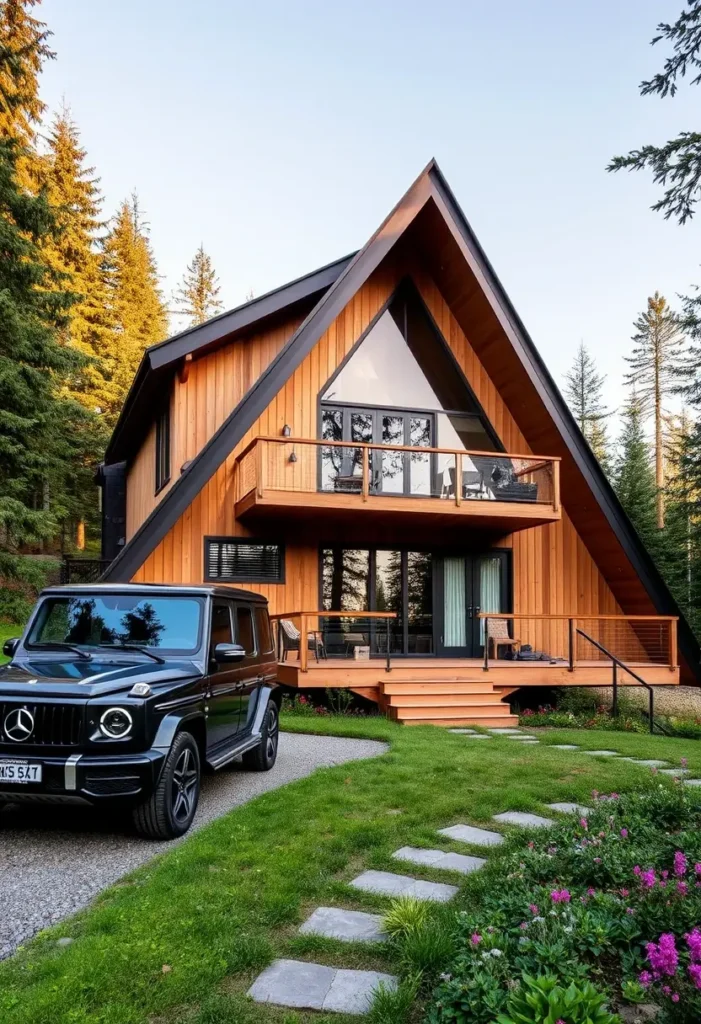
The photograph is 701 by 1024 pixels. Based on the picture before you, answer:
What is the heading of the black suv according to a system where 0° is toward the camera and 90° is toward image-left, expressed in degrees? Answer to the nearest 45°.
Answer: approximately 45°

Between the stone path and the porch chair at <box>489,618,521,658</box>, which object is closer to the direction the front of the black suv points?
the stone path

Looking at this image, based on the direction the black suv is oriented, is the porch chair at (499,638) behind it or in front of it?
behind

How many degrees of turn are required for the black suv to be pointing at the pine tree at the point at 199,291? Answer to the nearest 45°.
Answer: approximately 135° to its right

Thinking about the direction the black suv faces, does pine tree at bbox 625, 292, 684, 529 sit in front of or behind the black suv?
behind

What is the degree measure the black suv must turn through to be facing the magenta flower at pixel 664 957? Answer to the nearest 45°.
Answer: approximately 90° to its left

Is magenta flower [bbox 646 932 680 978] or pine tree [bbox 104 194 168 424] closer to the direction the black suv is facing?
the magenta flower

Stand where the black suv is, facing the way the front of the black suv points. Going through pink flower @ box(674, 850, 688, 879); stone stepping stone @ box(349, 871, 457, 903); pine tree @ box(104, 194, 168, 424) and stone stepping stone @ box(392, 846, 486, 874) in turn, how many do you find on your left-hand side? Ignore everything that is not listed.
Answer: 3

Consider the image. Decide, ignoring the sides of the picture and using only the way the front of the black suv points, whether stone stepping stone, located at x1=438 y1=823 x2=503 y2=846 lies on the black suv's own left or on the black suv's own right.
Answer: on the black suv's own left

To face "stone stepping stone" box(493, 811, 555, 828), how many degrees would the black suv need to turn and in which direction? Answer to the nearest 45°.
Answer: approximately 135° to its left

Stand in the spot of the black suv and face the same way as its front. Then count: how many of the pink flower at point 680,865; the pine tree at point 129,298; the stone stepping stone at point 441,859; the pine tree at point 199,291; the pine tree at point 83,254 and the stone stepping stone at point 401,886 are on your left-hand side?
3

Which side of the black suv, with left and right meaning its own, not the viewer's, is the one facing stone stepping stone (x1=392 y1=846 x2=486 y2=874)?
left

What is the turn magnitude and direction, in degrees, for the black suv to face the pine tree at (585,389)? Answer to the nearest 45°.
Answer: approximately 180°

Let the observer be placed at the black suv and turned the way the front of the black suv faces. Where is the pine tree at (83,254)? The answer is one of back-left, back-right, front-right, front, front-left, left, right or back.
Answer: back-right

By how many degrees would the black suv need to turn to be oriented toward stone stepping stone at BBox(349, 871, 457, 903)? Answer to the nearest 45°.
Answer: approximately 90° to its left
